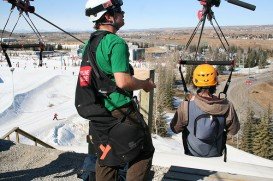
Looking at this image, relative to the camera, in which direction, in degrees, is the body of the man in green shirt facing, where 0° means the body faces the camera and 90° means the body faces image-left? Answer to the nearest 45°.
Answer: approximately 270°

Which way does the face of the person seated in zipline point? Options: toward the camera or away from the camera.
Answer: away from the camera

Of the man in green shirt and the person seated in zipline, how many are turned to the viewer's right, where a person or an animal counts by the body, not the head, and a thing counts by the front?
1

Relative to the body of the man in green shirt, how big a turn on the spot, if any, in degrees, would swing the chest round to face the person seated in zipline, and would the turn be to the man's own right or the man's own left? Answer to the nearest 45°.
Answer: approximately 45° to the man's own left

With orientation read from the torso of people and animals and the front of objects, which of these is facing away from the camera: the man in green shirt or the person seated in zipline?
the person seated in zipline

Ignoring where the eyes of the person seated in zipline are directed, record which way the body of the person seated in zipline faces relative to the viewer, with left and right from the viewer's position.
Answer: facing away from the viewer

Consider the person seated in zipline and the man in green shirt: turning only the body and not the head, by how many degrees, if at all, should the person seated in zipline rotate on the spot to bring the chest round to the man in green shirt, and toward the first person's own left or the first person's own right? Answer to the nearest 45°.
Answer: approximately 135° to the first person's own left
